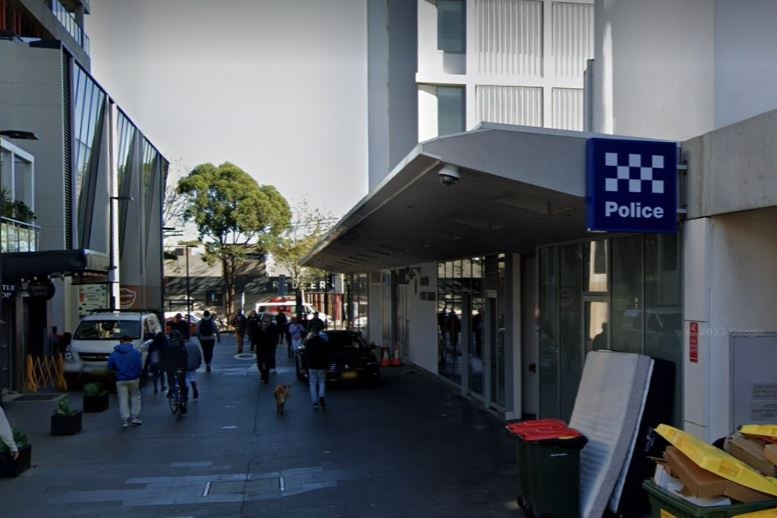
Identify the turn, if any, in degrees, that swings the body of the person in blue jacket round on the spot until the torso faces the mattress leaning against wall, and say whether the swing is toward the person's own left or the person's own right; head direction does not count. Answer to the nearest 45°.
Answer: approximately 135° to the person's own right

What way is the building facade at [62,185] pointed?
to the viewer's right

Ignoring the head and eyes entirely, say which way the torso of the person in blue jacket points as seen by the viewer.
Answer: away from the camera

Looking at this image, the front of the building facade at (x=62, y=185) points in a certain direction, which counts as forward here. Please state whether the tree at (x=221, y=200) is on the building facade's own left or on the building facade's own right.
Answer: on the building facade's own left

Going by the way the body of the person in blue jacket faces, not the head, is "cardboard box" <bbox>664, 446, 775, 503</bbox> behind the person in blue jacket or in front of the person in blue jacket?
behind

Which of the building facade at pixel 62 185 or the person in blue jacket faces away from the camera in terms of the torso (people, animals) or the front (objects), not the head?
the person in blue jacket
